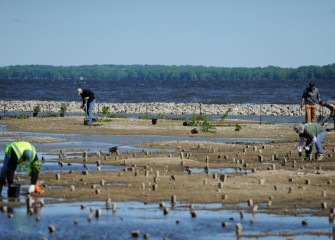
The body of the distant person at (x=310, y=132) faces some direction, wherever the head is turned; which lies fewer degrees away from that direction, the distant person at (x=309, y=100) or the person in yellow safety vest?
the person in yellow safety vest

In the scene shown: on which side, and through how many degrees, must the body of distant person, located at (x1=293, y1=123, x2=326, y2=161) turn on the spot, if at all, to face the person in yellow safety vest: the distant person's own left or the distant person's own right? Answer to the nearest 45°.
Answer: approximately 45° to the distant person's own left

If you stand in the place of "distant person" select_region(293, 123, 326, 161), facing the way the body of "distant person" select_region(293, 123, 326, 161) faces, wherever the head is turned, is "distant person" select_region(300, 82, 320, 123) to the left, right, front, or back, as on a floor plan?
right

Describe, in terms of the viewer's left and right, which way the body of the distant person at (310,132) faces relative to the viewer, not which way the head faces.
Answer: facing to the left of the viewer
